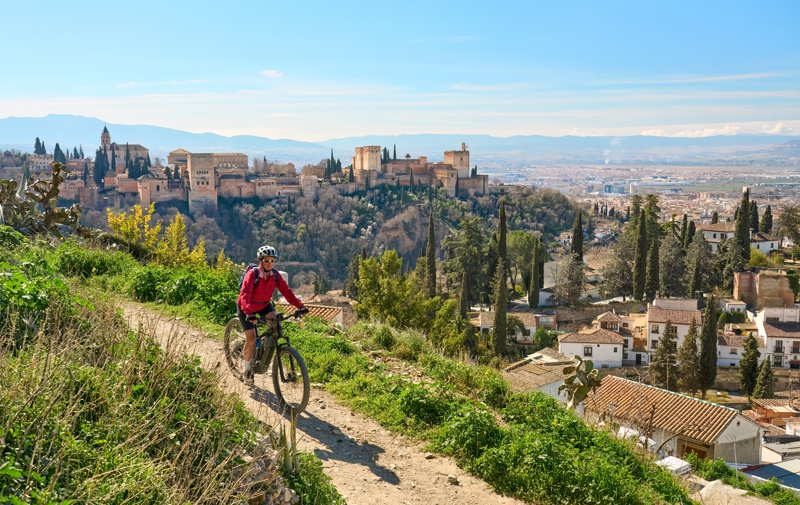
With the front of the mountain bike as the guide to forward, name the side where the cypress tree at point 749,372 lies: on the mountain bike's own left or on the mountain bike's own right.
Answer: on the mountain bike's own left

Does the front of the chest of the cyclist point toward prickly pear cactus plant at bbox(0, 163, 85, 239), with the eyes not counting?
no

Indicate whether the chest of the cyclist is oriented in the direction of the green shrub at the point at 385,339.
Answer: no

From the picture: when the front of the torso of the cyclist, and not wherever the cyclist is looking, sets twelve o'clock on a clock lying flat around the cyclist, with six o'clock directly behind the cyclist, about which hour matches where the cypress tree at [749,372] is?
The cypress tree is roughly at 9 o'clock from the cyclist.

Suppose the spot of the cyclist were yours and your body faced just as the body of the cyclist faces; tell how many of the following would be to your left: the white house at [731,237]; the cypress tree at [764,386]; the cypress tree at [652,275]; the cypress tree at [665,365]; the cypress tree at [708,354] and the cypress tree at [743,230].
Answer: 6

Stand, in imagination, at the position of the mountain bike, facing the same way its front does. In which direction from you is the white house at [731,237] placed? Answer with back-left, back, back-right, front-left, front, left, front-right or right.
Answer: left

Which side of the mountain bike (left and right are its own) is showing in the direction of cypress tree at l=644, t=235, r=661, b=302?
left

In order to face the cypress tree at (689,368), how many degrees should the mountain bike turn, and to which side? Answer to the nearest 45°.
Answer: approximately 90° to its left

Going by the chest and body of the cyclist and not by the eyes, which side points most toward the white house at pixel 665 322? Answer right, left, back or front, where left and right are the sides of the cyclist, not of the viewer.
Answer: left

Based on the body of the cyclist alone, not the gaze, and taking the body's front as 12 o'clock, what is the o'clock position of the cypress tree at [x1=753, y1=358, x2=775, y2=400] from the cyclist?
The cypress tree is roughly at 9 o'clock from the cyclist.

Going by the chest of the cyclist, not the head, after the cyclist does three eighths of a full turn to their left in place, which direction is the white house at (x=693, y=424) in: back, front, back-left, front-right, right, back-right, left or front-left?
front-right

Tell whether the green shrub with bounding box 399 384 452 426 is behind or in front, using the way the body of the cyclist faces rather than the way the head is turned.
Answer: in front

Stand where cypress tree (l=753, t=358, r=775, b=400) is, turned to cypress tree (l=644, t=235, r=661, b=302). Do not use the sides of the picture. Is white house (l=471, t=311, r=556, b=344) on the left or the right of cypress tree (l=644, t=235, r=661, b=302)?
left

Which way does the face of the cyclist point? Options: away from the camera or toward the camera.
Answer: toward the camera

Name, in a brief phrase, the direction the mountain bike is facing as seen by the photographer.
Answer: facing the viewer and to the right of the viewer

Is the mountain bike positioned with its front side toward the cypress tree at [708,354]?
no

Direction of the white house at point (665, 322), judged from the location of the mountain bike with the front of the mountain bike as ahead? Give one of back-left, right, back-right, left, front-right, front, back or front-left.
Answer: left

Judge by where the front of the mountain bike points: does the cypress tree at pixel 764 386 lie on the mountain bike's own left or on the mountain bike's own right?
on the mountain bike's own left
